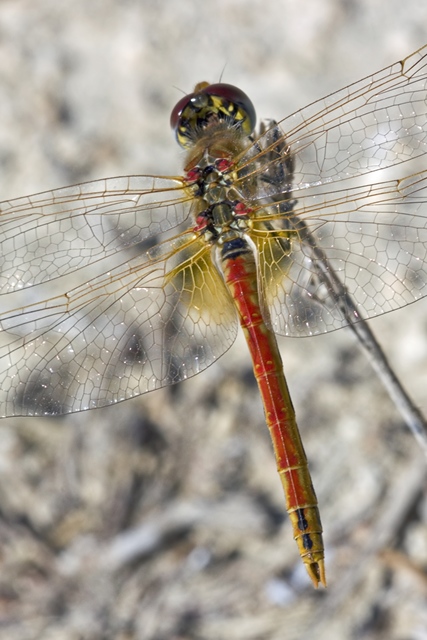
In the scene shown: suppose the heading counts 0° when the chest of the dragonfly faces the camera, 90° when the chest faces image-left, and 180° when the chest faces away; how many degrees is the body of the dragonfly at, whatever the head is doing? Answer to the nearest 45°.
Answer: approximately 180°
